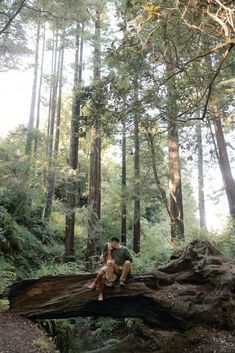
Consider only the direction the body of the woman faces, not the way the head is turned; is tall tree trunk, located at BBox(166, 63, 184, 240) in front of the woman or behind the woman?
behind
